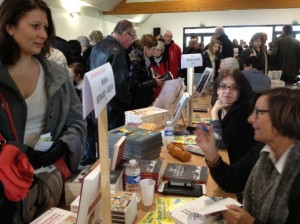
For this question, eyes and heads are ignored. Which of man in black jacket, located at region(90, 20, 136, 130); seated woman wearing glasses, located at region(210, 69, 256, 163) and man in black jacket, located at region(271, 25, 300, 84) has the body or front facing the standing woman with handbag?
the seated woman wearing glasses

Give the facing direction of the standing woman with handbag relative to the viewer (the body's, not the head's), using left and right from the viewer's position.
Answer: facing the viewer and to the right of the viewer

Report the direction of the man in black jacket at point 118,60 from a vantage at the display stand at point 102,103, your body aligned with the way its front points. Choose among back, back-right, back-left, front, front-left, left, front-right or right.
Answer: back-left

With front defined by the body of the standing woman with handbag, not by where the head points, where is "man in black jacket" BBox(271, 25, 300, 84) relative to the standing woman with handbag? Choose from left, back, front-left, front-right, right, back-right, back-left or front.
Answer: left

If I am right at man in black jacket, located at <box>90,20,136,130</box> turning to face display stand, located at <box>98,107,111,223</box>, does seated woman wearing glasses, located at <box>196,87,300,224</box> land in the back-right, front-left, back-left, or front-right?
front-left

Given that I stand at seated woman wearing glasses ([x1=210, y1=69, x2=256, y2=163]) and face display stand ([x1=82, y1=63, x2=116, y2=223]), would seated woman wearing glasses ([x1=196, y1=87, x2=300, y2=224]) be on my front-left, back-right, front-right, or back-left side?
front-left

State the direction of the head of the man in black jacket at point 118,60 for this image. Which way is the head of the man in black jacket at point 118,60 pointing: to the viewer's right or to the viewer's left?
to the viewer's right

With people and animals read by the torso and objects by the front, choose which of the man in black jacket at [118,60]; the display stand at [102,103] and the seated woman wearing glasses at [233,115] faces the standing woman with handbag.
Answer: the seated woman wearing glasses

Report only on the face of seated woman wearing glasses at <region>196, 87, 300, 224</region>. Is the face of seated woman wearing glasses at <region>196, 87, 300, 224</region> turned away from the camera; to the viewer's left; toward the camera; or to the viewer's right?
to the viewer's left

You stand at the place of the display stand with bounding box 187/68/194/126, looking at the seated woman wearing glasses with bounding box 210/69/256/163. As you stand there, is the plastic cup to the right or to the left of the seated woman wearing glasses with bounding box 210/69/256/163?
right

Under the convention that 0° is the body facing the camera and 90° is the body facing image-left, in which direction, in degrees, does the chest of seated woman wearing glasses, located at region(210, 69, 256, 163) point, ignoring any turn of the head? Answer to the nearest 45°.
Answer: approximately 45°

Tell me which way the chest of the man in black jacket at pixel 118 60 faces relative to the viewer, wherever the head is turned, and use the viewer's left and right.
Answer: facing to the right of the viewer

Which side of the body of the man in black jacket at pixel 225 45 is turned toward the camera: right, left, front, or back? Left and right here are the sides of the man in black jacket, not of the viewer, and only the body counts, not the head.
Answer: left

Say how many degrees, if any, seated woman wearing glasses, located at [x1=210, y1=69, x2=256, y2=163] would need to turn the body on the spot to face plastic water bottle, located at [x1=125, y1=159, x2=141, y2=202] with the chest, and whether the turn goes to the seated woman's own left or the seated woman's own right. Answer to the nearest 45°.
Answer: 0° — they already face it
